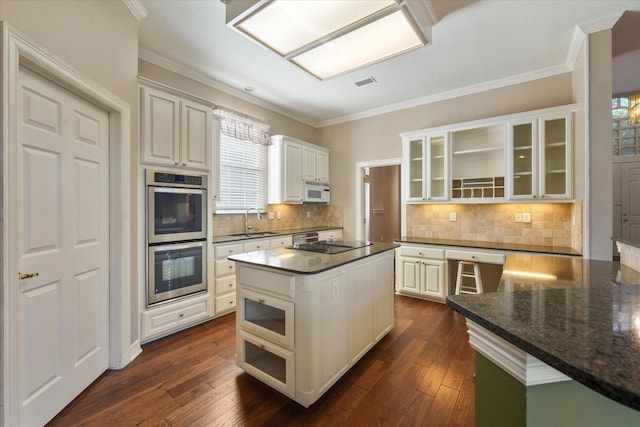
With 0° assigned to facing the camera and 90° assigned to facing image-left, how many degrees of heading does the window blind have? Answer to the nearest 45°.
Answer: approximately 315°

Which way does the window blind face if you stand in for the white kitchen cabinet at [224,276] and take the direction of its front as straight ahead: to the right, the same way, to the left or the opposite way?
the same way

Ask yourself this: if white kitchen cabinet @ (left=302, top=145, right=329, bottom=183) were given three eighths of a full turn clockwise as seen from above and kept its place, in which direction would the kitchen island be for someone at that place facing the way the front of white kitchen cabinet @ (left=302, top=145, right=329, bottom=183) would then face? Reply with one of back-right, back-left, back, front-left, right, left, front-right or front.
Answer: left

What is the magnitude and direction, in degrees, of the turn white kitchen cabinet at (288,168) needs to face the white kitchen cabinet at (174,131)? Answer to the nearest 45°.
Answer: approximately 90° to its right

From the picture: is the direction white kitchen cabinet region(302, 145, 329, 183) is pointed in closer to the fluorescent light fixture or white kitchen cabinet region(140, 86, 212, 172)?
the fluorescent light fixture

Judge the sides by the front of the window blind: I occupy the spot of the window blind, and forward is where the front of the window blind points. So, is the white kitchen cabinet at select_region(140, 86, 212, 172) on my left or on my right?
on my right

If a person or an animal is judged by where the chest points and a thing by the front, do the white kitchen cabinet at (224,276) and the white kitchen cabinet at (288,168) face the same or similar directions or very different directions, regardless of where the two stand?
same or similar directions

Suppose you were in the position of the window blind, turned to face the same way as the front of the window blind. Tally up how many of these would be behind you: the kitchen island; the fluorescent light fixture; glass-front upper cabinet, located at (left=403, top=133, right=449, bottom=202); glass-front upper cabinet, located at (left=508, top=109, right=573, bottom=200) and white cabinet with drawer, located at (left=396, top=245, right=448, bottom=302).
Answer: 0

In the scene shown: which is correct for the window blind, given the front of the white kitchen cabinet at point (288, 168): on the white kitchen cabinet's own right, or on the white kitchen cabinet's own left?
on the white kitchen cabinet's own right

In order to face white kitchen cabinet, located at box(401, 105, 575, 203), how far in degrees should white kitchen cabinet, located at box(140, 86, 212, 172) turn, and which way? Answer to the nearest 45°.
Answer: approximately 45° to its left

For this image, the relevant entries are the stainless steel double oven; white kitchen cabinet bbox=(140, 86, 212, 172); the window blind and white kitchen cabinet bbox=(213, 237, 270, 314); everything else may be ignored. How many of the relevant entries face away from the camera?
0

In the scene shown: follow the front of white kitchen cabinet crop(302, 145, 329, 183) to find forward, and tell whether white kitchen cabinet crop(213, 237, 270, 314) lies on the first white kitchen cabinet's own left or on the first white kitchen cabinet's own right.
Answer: on the first white kitchen cabinet's own right

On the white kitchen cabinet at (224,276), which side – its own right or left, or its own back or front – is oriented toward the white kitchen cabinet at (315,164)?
left

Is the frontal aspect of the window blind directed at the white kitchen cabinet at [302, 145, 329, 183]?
no

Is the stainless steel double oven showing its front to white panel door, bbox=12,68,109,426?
no

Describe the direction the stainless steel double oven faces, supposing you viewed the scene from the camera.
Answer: facing the viewer and to the right of the viewer

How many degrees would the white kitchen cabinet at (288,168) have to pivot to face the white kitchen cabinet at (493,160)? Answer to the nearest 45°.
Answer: approximately 45° to its left
